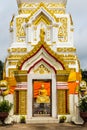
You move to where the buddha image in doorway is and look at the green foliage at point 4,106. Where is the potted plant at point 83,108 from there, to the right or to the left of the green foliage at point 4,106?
left

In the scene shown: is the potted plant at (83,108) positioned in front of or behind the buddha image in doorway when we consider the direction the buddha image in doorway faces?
in front

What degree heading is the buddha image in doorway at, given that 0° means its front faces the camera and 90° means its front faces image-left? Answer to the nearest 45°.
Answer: approximately 0°

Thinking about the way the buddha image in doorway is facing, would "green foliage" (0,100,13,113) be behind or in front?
in front
